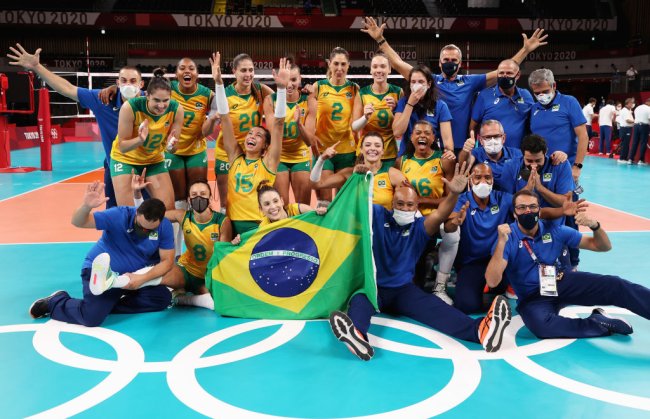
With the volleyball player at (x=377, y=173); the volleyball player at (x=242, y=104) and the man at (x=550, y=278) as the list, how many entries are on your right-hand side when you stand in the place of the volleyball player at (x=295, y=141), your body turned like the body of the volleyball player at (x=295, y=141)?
1

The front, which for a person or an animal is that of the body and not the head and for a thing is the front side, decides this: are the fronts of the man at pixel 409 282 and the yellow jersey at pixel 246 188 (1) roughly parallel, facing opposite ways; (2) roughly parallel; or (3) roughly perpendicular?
roughly parallel

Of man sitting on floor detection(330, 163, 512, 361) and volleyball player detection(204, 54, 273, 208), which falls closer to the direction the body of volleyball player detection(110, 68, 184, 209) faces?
the man sitting on floor

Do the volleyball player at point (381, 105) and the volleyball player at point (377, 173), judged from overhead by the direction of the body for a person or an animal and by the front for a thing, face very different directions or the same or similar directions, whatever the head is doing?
same or similar directions

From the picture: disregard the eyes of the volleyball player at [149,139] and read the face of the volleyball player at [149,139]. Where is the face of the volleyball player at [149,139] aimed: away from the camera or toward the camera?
toward the camera

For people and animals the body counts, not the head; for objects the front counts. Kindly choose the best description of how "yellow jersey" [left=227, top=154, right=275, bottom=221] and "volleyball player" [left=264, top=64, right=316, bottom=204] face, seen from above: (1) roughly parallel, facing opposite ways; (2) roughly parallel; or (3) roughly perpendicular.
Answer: roughly parallel

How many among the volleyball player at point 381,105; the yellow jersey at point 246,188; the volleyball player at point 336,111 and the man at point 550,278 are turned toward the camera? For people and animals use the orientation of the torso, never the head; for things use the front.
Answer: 4

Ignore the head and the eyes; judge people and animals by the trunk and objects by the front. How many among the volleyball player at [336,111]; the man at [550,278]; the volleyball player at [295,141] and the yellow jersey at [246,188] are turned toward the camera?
4

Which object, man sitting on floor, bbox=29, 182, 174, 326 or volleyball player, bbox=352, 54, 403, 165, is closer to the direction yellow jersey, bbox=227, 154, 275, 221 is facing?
the man sitting on floor

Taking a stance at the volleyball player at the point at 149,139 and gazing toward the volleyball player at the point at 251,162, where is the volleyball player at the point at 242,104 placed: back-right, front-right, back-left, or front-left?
front-left

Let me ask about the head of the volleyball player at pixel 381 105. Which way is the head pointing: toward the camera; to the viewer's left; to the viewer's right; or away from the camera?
toward the camera

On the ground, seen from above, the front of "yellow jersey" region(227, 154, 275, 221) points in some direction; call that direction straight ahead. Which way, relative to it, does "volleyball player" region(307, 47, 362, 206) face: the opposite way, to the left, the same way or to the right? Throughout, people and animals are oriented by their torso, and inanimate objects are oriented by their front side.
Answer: the same way

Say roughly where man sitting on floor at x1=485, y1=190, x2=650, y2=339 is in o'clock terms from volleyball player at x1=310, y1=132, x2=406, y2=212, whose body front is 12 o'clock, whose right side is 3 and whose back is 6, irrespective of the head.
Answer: The man sitting on floor is roughly at 10 o'clock from the volleyball player.

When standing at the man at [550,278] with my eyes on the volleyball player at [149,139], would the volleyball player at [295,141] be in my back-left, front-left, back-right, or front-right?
front-right

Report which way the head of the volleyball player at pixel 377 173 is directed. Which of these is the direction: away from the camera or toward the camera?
toward the camera

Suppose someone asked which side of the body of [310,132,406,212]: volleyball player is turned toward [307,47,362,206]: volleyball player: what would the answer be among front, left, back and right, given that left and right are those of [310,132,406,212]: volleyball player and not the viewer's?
back

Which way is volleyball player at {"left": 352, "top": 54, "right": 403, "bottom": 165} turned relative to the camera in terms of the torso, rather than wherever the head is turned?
toward the camera

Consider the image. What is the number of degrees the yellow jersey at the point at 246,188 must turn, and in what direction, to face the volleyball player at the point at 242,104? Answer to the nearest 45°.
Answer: approximately 180°

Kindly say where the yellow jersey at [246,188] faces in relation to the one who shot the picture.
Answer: facing the viewer

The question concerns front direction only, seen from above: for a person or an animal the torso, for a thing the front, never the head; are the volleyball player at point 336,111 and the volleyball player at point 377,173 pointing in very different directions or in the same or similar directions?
same or similar directions

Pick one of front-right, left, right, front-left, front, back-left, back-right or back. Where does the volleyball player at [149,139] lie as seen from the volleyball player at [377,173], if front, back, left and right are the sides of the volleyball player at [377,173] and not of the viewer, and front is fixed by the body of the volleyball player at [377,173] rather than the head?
right
